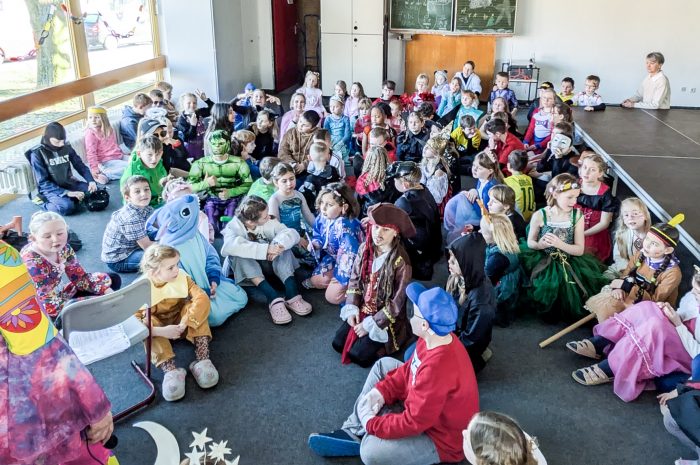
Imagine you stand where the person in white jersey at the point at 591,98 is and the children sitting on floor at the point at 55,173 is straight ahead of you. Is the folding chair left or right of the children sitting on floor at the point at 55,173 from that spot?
left

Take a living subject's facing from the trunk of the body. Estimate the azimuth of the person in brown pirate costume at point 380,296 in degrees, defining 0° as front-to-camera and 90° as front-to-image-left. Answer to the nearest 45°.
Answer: approximately 45°

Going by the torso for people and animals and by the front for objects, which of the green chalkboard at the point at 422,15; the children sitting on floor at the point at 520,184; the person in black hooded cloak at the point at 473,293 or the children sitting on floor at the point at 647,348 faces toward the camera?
the green chalkboard

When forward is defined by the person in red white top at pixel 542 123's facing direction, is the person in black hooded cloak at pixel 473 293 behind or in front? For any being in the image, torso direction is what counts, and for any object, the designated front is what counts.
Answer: in front

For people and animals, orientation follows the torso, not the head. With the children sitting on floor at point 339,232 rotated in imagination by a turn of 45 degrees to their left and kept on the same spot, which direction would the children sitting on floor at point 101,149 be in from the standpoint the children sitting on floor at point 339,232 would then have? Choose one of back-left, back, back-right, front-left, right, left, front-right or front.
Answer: back-right

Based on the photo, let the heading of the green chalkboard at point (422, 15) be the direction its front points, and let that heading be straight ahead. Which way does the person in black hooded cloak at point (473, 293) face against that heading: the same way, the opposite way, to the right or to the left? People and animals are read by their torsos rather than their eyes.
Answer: to the right

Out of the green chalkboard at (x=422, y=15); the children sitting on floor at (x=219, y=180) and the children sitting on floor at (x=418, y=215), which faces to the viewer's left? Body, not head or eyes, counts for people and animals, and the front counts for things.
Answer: the children sitting on floor at (x=418, y=215)

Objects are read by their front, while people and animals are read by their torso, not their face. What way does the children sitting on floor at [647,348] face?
to the viewer's left

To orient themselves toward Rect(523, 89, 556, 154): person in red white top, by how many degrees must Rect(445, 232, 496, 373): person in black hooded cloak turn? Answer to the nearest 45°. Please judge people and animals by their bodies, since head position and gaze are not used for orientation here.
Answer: approximately 90° to their right

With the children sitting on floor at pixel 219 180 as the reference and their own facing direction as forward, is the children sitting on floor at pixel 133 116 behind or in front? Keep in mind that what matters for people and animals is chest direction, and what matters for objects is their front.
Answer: behind

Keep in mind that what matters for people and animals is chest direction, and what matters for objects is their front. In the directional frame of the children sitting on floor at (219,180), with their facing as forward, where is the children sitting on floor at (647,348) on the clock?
the children sitting on floor at (647,348) is roughly at 11 o'clock from the children sitting on floor at (219,180).

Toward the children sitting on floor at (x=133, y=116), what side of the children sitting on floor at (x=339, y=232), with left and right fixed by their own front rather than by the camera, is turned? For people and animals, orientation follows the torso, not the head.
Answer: right

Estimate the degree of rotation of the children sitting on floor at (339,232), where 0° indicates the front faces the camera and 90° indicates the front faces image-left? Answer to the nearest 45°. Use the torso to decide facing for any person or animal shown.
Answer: approximately 45°
